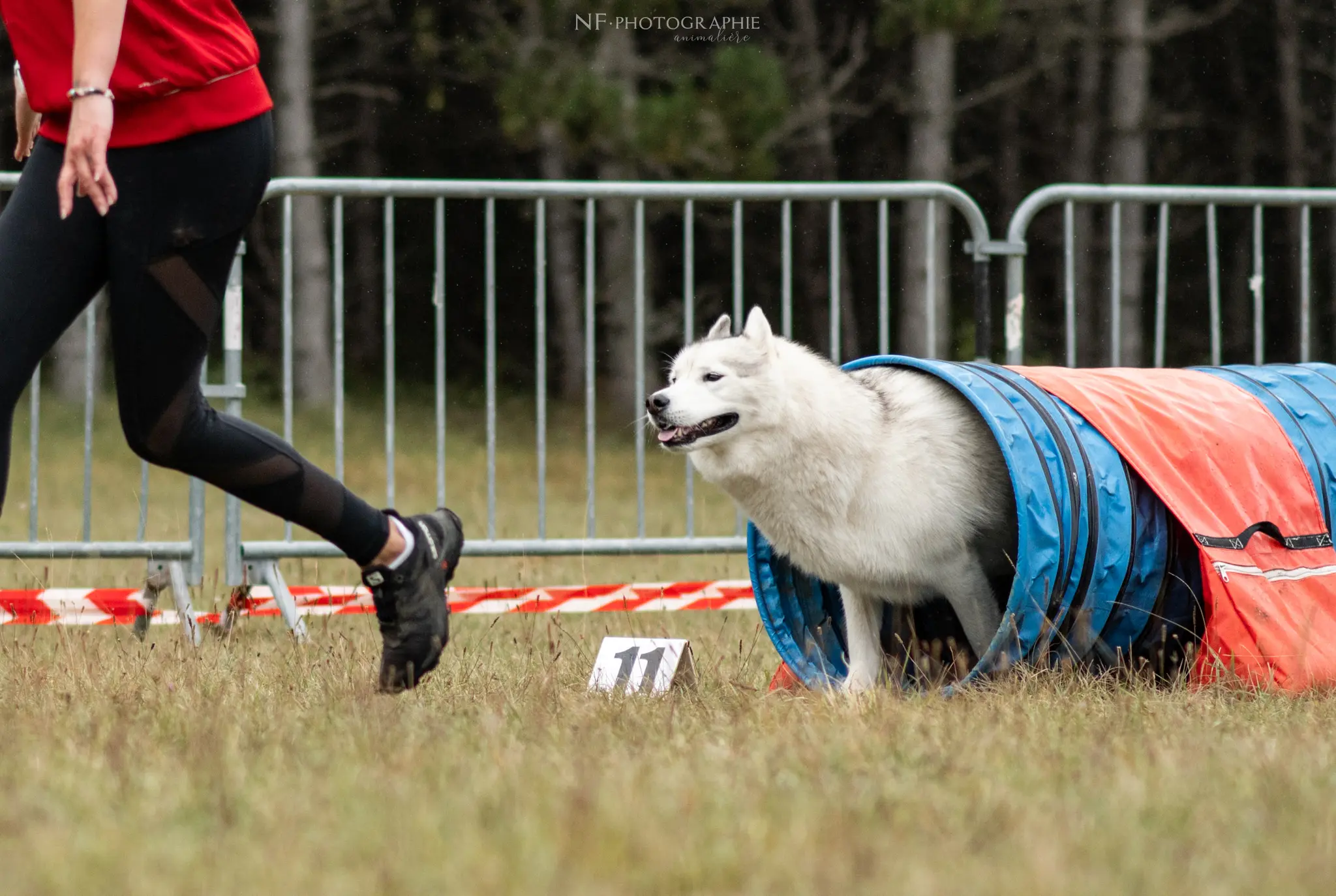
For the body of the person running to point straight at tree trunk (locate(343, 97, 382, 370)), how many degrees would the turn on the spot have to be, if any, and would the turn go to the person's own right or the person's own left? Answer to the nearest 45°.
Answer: approximately 90° to the person's own right

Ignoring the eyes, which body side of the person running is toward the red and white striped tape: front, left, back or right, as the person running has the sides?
right

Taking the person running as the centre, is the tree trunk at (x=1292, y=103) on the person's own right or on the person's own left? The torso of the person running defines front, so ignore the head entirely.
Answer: on the person's own right

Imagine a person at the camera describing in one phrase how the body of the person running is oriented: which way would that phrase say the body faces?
to the viewer's left

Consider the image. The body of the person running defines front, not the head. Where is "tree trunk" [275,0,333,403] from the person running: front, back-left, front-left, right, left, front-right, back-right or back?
right

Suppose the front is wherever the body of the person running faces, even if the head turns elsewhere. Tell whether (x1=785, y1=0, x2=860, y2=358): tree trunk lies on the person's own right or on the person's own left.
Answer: on the person's own right

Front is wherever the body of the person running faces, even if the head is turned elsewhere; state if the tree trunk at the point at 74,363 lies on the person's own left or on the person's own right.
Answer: on the person's own right

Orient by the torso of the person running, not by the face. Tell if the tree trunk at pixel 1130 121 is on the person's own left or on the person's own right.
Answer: on the person's own right

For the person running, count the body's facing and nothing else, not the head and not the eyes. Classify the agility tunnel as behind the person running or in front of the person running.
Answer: behind
